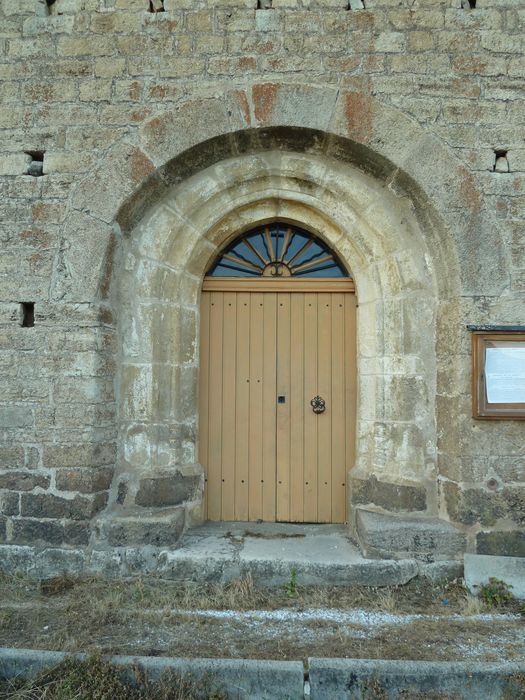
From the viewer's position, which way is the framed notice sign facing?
facing the viewer

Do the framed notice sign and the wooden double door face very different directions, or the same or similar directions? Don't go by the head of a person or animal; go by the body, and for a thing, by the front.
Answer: same or similar directions

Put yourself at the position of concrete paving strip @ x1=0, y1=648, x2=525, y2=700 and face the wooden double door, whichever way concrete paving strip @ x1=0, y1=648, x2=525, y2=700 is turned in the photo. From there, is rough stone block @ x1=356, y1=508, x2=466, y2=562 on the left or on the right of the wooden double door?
right

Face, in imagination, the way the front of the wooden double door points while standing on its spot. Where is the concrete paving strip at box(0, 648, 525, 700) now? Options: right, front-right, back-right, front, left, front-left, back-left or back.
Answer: front

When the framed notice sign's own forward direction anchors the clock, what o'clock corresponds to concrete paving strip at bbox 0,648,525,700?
The concrete paving strip is roughly at 1 o'clock from the framed notice sign.

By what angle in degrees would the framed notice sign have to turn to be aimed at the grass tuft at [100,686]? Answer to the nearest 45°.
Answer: approximately 45° to its right

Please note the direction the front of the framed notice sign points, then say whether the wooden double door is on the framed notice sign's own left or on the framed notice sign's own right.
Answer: on the framed notice sign's own right

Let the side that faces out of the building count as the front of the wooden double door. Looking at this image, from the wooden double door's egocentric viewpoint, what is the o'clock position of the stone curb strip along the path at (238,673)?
The stone curb strip along the path is roughly at 12 o'clock from the wooden double door.

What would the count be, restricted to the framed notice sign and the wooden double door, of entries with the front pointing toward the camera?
2

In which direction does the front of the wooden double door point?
toward the camera

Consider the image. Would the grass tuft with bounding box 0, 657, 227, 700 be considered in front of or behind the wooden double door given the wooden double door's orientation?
in front
